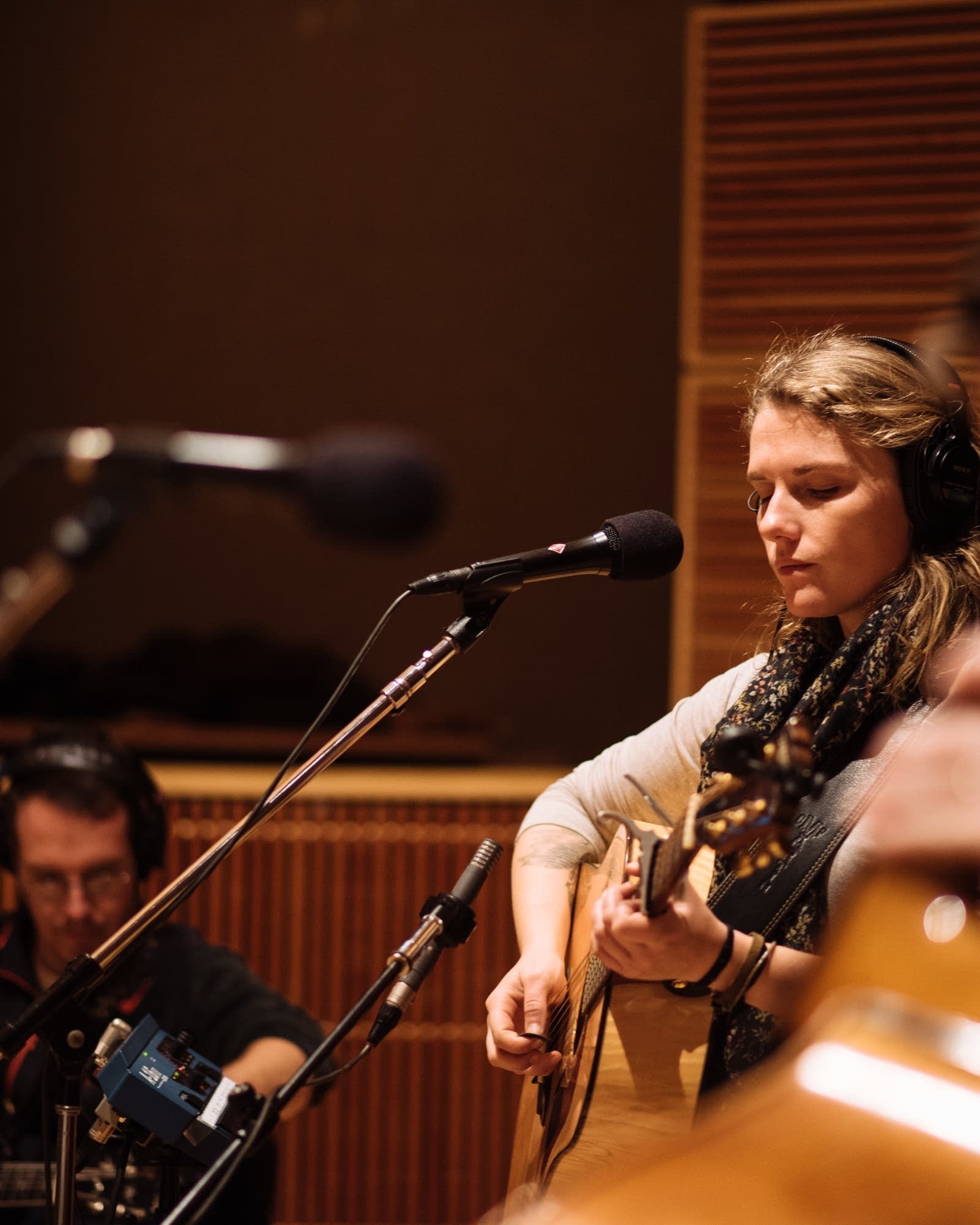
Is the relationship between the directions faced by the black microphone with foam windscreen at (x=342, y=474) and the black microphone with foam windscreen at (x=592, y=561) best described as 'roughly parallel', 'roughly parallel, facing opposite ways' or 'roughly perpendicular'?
roughly parallel

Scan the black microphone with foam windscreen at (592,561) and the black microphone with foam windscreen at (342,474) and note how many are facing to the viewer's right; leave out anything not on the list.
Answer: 2

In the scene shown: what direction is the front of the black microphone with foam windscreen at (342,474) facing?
to the viewer's right

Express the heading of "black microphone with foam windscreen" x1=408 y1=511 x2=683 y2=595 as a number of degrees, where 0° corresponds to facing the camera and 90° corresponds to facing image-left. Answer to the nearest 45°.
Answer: approximately 270°
